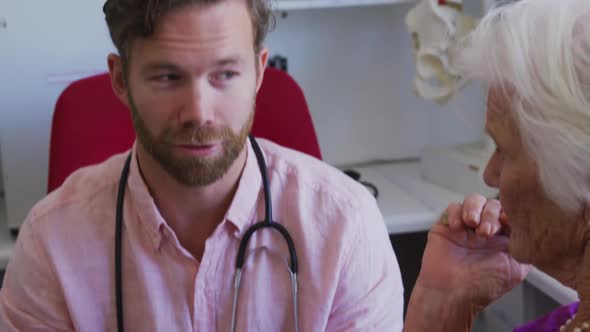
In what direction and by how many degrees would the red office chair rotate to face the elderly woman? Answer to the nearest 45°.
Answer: approximately 45° to its left

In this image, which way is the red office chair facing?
toward the camera

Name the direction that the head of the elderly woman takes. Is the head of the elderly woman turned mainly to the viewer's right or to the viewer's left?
to the viewer's left
